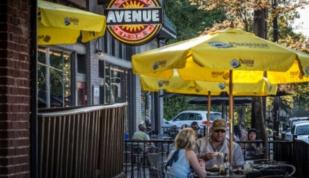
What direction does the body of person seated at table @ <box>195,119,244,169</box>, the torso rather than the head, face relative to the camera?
toward the camera

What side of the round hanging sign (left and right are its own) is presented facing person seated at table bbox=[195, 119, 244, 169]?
front

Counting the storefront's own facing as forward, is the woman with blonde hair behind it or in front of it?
in front

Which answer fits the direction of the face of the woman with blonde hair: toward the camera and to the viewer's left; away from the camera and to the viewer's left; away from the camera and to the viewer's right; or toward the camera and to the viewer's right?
away from the camera and to the viewer's right

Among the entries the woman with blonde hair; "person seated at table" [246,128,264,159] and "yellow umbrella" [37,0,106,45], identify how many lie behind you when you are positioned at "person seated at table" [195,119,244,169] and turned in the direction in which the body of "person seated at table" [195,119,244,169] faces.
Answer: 1

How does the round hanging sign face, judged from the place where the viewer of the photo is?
facing the viewer

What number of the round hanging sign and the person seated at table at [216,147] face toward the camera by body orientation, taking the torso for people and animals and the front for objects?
2

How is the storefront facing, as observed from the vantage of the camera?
facing the viewer and to the right of the viewer
